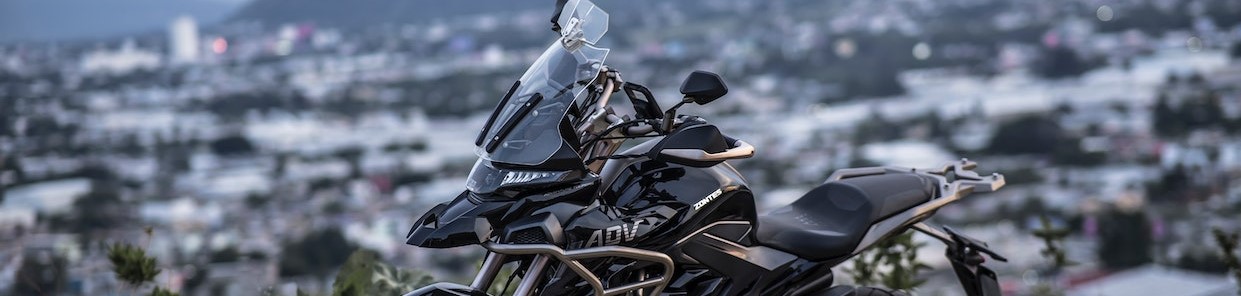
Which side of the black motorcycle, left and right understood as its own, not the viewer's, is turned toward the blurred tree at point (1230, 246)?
back

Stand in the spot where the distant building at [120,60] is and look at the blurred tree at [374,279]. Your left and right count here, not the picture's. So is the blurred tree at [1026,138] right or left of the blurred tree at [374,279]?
left

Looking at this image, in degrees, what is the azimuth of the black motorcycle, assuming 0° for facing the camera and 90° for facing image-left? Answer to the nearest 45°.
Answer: approximately 45°

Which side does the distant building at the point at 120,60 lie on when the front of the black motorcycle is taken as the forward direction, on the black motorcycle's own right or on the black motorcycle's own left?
on the black motorcycle's own right
